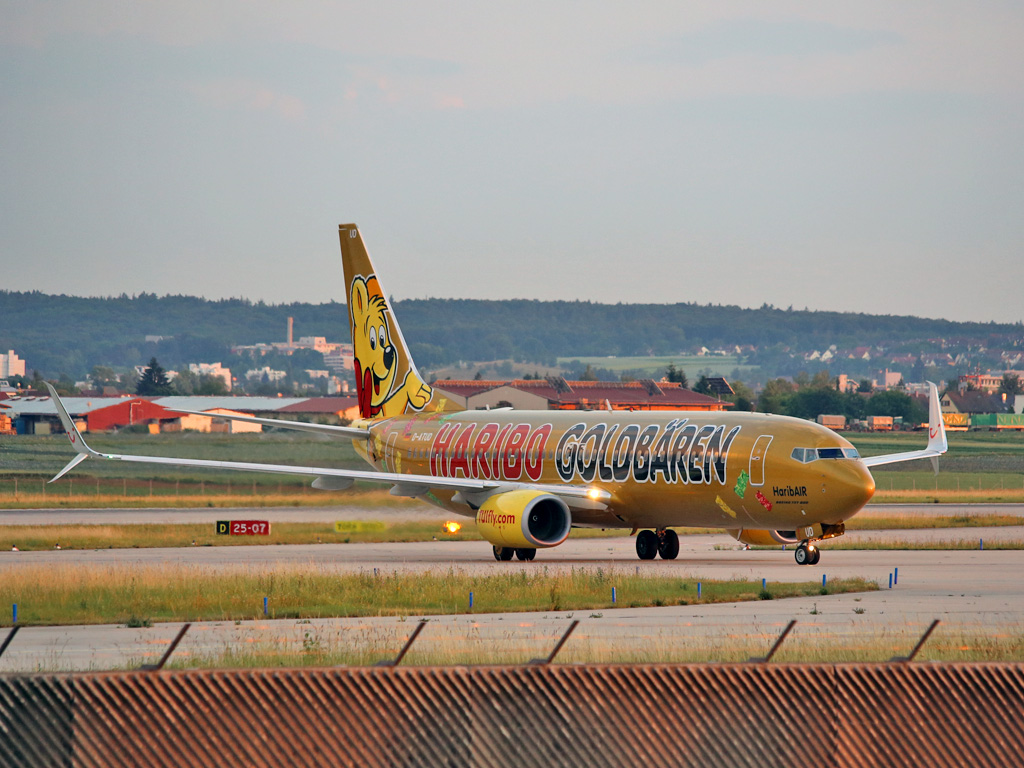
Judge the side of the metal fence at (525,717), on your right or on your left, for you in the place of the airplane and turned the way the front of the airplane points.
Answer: on your right

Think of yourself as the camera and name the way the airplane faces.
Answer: facing the viewer and to the right of the viewer
